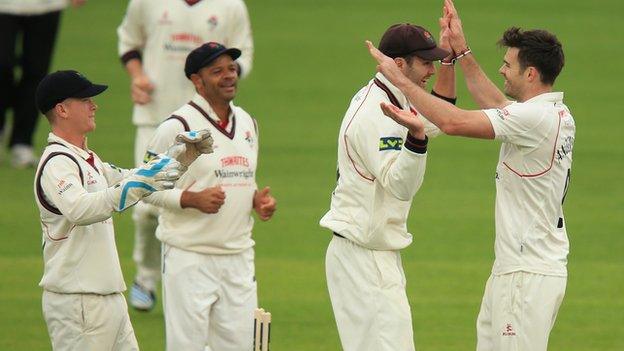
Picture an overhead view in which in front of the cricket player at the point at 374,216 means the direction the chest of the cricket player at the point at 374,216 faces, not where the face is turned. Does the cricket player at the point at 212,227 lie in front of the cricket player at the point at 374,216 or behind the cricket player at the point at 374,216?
behind

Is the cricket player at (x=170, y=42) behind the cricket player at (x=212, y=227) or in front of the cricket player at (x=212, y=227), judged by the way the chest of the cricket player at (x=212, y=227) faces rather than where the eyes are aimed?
behind

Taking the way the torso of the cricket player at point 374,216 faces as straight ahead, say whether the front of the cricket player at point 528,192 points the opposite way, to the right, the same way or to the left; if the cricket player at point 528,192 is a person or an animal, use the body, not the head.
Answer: the opposite way

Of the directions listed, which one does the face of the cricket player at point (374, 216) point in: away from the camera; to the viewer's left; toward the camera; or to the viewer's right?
to the viewer's right

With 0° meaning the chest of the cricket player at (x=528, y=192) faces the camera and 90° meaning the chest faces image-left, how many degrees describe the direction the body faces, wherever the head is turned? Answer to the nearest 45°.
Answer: approximately 90°

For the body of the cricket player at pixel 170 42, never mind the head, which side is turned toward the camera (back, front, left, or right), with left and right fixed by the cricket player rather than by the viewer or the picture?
front

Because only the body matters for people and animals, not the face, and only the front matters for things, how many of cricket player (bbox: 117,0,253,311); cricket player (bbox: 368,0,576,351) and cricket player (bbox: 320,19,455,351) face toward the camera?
1

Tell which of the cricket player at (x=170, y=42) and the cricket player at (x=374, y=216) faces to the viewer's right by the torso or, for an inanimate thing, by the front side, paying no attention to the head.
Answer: the cricket player at (x=374, y=216)

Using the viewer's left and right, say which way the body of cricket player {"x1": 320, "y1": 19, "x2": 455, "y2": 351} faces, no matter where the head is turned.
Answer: facing to the right of the viewer

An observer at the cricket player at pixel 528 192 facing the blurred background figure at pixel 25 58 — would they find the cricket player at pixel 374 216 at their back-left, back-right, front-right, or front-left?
front-left

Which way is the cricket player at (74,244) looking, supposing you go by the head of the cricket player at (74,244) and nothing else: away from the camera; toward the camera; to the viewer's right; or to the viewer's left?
to the viewer's right

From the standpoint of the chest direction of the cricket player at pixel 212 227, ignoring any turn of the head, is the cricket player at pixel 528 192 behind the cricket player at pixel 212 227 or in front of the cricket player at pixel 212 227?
in front

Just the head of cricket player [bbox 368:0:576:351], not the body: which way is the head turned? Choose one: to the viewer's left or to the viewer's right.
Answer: to the viewer's left

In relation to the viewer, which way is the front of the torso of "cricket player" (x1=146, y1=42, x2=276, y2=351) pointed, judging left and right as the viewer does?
facing the viewer and to the right of the viewer
